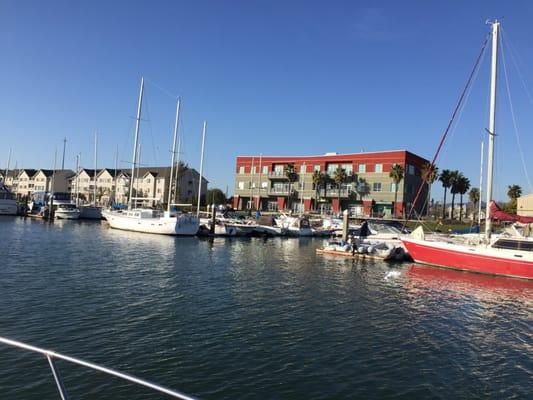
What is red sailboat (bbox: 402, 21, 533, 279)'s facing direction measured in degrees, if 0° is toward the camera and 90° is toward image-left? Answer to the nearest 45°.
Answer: approximately 90°
